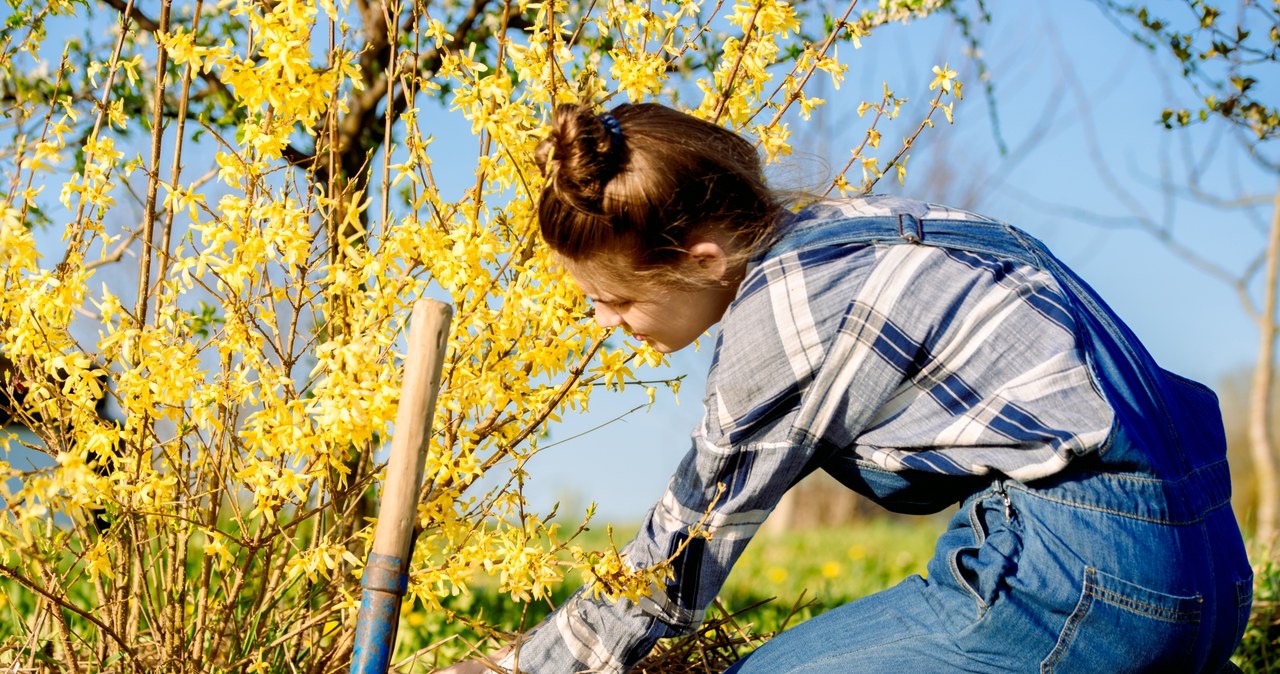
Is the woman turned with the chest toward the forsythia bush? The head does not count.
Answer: yes

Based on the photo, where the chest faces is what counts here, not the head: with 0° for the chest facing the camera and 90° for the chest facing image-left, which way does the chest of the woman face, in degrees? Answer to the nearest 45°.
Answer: approximately 90°

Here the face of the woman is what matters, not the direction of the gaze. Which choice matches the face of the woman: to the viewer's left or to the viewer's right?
to the viewer's left
